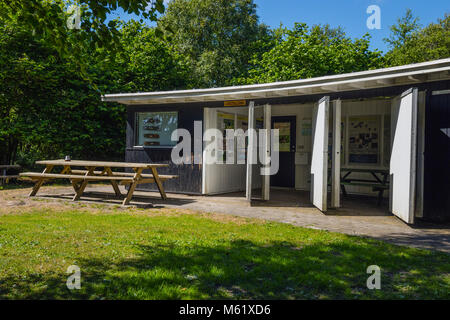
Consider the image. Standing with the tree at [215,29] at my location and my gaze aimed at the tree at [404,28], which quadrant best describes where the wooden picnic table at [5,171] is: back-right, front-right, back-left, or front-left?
back-right

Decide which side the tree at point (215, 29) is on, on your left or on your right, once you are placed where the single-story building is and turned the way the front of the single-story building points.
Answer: on your right

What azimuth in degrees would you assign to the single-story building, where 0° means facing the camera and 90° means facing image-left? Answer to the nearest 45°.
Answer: approximately 45°

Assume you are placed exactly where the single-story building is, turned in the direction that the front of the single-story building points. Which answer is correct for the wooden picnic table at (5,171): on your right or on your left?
on your right

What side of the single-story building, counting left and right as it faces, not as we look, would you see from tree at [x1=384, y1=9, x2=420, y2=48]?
back

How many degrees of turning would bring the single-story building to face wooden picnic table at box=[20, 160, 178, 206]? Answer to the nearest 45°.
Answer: approximately 45° to its right

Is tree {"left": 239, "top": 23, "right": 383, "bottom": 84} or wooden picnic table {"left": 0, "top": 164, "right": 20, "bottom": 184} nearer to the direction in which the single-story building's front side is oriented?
the wooden picnic table

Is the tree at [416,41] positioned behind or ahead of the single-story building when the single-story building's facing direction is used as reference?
behind

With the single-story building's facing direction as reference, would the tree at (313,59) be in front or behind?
behind
